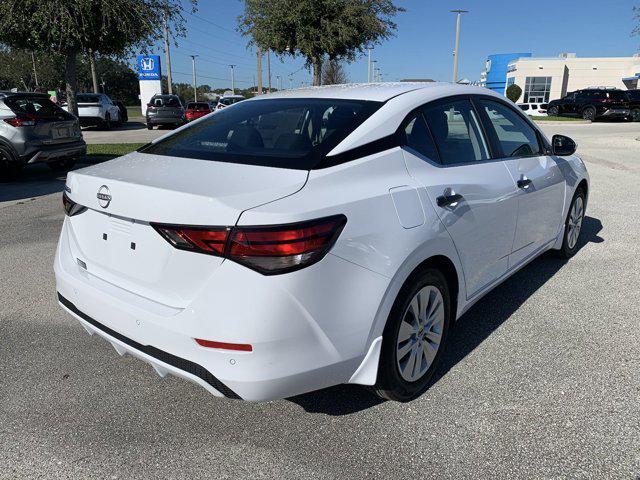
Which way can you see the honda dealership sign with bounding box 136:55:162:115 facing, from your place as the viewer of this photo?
facing the viewer

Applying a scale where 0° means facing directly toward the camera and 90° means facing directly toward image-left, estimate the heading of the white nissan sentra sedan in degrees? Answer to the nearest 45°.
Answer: approximately 225°

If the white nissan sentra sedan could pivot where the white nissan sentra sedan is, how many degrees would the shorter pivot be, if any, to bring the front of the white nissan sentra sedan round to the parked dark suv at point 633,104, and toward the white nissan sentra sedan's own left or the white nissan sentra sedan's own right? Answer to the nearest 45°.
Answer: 0° — it already faces it

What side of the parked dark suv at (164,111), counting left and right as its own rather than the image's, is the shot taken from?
back

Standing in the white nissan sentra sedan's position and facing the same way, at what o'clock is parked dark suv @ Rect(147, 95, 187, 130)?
The parked dark suv is roughly at 10 o'clock from the white nissan sentra sedan.

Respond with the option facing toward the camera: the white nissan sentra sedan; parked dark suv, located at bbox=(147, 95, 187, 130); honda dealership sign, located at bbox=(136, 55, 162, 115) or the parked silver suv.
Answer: the honda dealership sign

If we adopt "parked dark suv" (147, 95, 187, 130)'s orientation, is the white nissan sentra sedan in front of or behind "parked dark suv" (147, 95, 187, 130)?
behind

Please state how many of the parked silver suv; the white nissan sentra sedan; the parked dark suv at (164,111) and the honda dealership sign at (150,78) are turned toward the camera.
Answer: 1

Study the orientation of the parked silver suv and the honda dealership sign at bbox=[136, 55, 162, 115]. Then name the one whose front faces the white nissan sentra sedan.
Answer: the honda dealership sign

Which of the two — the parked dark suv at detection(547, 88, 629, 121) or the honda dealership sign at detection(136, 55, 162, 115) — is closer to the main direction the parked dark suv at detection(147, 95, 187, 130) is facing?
the honda dealership sign

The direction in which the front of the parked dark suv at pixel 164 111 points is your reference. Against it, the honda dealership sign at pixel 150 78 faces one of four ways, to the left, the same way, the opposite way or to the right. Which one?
the opposite way

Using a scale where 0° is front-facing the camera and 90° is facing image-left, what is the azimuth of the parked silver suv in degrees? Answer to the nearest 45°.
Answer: approximately 135°

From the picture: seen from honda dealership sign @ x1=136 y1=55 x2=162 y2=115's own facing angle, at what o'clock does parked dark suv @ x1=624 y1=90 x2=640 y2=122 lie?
The parked dark suv is roughly at 10 o'clock from the honda dealership sign.

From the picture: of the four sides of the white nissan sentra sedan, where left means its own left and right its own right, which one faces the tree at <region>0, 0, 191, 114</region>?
left

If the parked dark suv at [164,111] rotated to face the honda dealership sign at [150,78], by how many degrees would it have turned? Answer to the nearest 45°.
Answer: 0° — it already faces it
